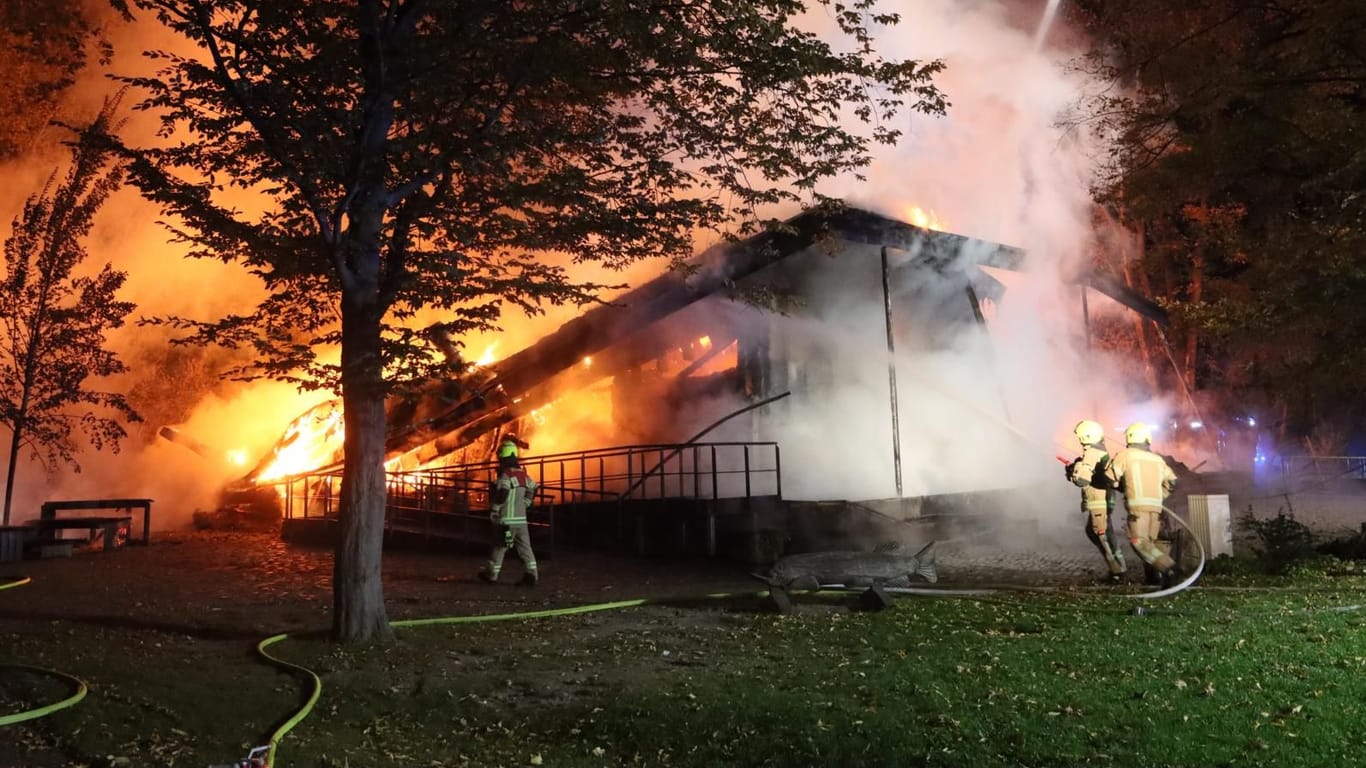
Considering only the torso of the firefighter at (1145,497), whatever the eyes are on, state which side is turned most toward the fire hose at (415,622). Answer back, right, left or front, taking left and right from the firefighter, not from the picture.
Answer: left

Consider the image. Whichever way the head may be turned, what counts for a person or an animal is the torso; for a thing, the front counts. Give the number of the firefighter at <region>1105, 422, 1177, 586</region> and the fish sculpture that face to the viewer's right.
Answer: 0

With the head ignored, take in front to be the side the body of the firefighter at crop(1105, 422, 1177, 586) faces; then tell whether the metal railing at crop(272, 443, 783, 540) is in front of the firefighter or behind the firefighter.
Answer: in front

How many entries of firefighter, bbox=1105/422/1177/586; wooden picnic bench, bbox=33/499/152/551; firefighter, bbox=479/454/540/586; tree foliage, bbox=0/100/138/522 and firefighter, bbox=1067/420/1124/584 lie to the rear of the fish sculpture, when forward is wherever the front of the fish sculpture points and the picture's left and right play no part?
2

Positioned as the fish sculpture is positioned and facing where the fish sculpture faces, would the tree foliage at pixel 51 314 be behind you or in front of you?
in front

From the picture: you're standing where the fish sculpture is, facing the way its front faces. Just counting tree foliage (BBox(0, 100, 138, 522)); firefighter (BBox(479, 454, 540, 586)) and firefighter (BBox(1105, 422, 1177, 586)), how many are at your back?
1

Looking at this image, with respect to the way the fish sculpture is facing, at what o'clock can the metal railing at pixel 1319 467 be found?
The metal railing is roughly at 4 o'clock from the fish sculpture.

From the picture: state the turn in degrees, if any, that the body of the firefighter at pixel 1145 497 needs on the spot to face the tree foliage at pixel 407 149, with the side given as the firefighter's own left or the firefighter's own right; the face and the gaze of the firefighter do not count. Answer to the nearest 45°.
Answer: approximately 90° to the firefighter's own left

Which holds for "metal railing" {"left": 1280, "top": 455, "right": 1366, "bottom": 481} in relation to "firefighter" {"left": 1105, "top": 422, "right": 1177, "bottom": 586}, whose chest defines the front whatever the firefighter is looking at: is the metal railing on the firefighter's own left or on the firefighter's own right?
on the firefighter's own right

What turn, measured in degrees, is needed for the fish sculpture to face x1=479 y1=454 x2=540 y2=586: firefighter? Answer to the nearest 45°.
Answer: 0° — it already faces them

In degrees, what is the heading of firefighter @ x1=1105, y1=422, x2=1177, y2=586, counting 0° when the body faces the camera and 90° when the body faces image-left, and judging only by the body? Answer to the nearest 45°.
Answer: approximately 135°

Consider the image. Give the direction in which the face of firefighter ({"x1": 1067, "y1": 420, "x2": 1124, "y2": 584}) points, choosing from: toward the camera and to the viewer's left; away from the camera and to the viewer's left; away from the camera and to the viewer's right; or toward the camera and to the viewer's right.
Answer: away from the camera and to the viewer's left

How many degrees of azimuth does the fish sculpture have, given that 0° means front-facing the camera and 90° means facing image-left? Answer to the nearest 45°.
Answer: approximately 90°
